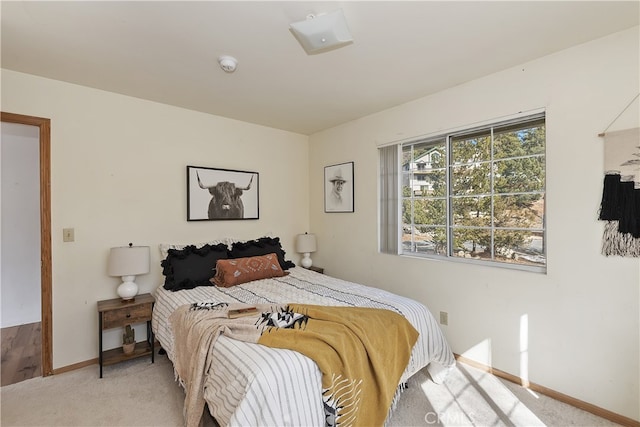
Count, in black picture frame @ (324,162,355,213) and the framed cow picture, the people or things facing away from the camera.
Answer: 0

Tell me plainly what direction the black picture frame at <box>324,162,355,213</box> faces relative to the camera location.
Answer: facing the viewer and to the left of the viewer

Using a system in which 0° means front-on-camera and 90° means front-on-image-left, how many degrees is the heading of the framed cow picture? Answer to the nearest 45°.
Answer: approximately 315°

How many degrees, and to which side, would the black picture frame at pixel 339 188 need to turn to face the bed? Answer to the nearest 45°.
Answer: approximately 45° to its left

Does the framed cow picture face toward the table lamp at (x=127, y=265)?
no

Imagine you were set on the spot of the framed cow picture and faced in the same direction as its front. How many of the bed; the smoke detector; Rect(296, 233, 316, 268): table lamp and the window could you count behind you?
0

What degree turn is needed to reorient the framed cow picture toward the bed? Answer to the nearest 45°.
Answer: approximately 45° to its right

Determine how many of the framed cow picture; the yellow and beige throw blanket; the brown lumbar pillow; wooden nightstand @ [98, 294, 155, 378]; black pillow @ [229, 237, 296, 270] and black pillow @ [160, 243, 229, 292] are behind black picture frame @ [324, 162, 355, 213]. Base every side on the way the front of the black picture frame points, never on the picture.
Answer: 0

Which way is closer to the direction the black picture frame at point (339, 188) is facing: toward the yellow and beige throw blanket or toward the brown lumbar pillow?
the brown lumbar pillow

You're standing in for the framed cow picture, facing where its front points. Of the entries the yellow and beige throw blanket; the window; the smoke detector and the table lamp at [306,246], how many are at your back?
0

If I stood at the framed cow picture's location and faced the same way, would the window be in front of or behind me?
in front

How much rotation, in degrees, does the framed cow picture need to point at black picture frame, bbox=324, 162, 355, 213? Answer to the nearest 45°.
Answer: approximately 45° to its left

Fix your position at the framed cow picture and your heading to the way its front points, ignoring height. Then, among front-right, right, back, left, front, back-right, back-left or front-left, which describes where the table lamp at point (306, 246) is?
front-left

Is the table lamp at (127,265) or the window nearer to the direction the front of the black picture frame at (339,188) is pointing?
the table lamp

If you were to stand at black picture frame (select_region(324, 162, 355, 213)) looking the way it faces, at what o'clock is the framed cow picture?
The framed cow picture is roughly at 1 o'clock from the black picture frame.

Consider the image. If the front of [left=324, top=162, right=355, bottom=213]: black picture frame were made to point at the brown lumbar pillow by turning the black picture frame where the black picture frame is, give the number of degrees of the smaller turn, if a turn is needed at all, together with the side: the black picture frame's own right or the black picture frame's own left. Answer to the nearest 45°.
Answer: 0° — it already faces it
